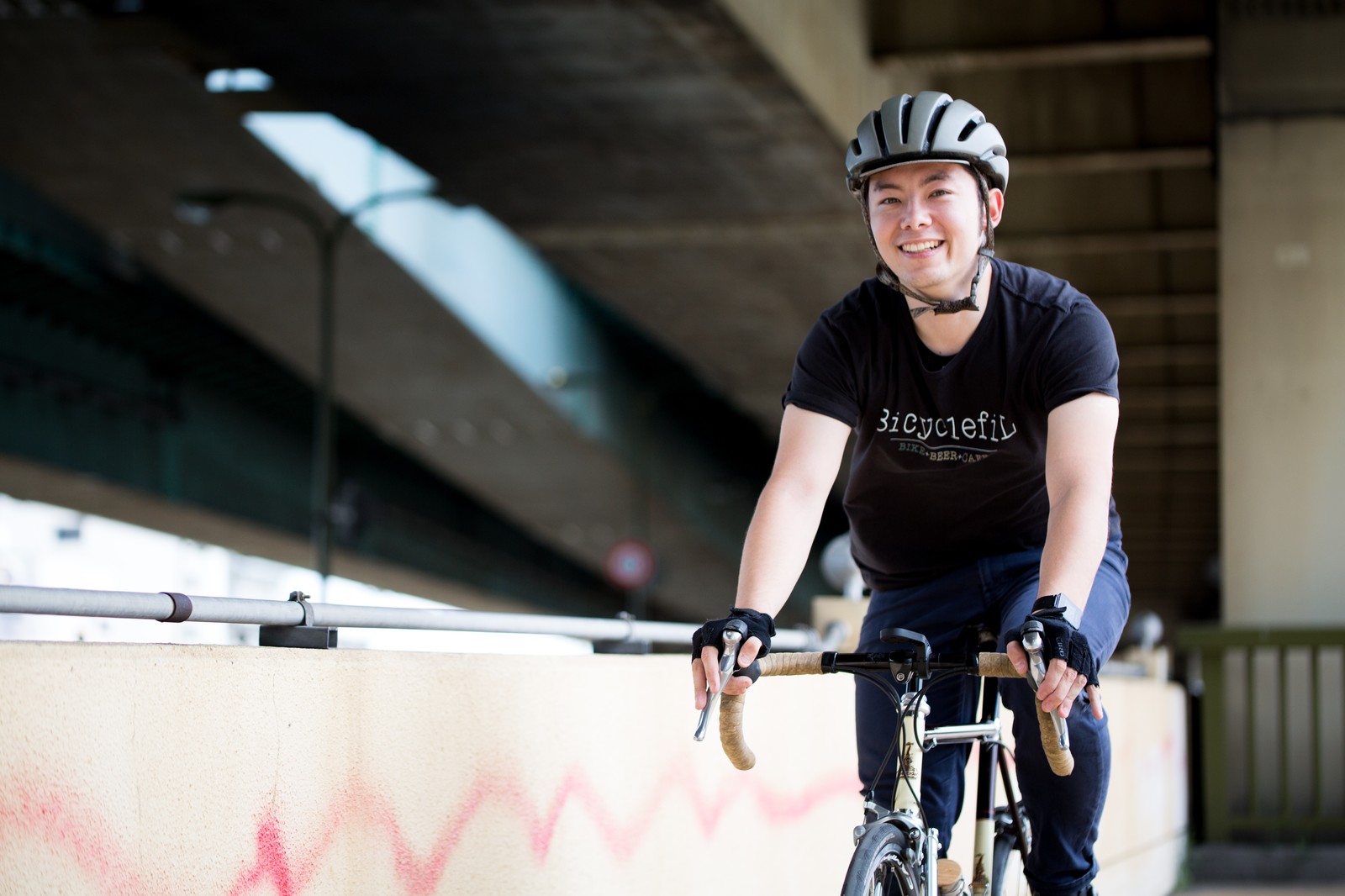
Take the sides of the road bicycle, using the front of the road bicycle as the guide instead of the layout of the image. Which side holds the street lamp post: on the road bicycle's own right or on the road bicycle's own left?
on the road bicycle's own right

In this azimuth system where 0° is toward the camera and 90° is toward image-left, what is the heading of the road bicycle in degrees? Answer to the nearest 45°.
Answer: approximately 45°

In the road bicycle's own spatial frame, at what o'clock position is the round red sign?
The round red sign is roughly at 6 o'clock from the road bicycle.
